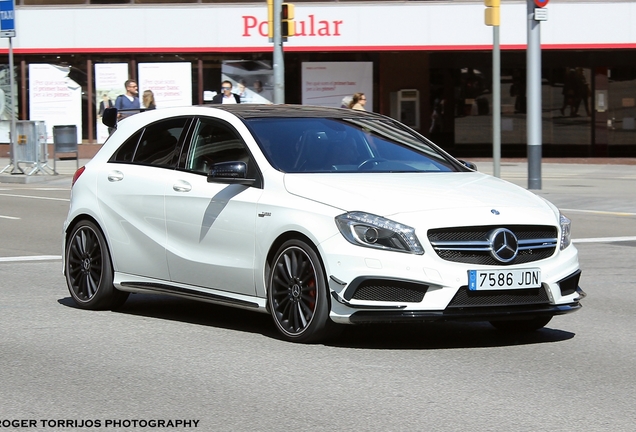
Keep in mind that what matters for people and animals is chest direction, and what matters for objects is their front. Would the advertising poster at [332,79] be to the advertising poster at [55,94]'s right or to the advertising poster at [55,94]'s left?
on its left

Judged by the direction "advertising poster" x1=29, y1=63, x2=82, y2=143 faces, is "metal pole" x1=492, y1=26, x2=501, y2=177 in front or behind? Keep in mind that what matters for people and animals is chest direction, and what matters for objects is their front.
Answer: in front

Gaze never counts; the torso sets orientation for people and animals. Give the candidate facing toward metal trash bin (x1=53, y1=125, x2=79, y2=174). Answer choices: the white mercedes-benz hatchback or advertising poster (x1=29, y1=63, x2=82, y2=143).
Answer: the advertising poster

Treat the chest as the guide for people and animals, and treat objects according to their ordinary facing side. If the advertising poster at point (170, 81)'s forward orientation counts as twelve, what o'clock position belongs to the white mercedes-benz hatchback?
The white mercedes-benz hatchback is roughly at 12 o'clock from the advertising poster.

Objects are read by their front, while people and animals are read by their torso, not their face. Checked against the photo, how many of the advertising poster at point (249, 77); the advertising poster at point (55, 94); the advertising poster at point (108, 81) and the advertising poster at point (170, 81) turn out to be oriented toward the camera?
4

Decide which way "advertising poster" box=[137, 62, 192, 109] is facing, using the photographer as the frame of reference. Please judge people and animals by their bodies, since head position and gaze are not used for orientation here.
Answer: facing the viewer

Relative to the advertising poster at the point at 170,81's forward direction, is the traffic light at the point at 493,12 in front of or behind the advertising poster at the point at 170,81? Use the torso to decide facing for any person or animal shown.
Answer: in front

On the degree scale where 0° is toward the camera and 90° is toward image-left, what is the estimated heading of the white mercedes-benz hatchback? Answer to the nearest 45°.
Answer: approximately 315°

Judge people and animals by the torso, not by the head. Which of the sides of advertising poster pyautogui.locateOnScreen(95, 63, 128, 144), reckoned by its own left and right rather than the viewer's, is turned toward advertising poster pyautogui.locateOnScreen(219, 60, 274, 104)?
left

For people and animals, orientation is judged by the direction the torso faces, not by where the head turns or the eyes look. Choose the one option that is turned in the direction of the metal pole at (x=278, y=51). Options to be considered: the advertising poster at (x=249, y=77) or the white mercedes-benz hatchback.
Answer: the advertising poster

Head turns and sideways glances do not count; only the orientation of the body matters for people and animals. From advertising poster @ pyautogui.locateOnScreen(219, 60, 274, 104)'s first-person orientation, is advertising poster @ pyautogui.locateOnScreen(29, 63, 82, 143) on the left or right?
on its right

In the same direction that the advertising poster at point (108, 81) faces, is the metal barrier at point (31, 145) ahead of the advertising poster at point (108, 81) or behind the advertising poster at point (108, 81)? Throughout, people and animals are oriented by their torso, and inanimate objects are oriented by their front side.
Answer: ahead

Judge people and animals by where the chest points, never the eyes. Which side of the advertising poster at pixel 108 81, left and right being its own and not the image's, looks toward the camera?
front

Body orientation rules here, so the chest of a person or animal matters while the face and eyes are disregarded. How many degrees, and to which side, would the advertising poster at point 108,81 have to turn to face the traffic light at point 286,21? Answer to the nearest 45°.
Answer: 0° — it already faces it

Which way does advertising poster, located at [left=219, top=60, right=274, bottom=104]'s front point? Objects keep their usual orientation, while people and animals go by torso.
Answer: toward the camera
